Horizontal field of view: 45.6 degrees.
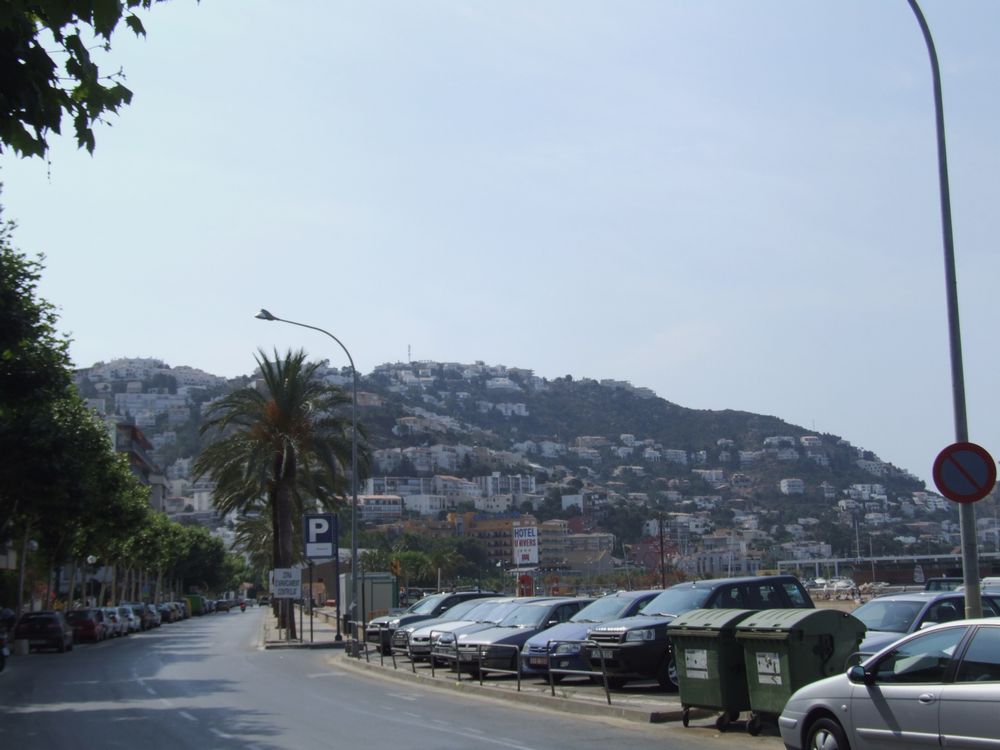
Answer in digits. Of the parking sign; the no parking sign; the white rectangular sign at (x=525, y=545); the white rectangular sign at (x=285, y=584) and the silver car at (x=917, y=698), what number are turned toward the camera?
4

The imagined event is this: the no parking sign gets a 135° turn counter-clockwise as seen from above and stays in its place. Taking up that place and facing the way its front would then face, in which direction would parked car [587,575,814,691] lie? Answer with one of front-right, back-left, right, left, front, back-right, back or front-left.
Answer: left

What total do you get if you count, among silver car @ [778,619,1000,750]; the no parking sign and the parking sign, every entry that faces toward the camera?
2

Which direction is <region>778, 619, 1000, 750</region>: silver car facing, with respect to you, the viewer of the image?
facing to the left of the viewer

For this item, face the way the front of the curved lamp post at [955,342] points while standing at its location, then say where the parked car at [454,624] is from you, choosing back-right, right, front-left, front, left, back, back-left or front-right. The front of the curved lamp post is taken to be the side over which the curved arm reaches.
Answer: front-right

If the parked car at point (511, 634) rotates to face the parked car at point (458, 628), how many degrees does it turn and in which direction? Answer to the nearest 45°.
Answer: approximately 90° to its right

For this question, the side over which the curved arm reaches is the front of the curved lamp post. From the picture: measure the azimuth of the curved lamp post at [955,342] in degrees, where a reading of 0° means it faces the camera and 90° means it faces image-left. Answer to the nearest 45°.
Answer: approximately 90°

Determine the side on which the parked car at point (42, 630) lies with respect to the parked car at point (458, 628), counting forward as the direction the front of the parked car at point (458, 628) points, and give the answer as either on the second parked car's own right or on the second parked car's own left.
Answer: on the second parked car's own right
